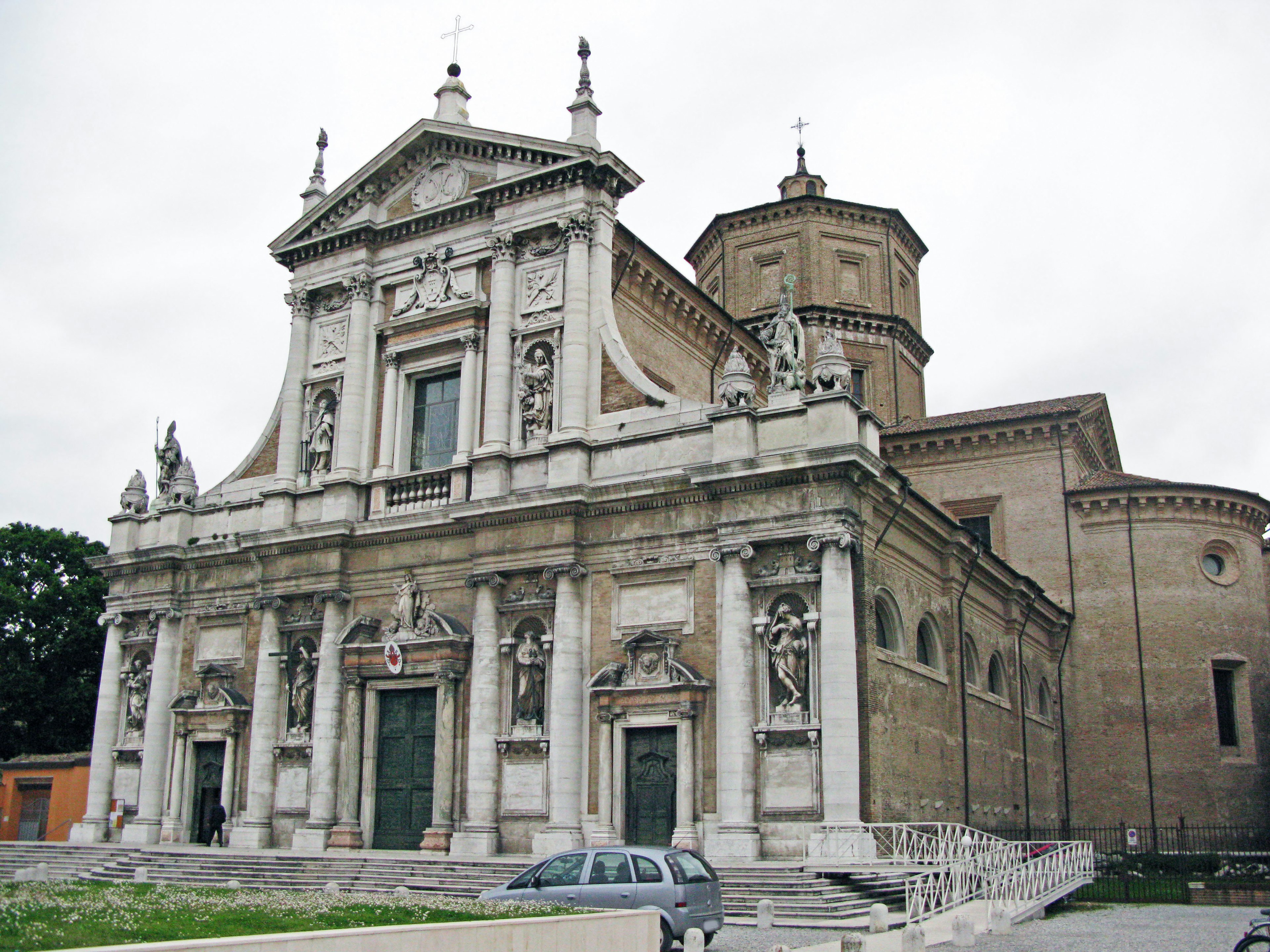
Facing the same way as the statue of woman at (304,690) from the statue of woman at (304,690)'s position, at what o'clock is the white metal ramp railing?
The white metal ramp railing is roughly at 9 o'clock from the statue of woman.

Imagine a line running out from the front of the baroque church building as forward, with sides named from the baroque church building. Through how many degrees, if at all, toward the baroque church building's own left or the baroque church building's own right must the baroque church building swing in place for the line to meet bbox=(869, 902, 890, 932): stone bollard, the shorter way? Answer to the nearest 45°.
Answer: approximately 90° to the baroque church building's own left

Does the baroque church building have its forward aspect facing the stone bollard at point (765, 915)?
no

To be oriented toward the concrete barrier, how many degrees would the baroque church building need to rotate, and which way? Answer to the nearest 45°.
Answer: approximately 45° to its left

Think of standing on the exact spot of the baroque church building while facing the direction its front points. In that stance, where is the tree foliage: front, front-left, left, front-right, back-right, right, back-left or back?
right

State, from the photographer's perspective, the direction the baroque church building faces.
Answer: facing the viewer and to the left of the viewer

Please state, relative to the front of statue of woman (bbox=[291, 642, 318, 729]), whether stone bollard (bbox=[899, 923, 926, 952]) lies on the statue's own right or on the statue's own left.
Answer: on the statue's own left

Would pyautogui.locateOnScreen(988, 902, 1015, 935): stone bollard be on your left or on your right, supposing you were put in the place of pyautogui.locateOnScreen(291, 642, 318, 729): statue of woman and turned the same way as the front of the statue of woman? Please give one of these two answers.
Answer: on your left

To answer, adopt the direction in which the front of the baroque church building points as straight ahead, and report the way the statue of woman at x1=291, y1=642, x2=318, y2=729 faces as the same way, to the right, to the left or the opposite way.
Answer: the same way

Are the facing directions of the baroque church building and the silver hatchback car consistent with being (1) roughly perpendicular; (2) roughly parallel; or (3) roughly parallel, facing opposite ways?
roughly perpendicular

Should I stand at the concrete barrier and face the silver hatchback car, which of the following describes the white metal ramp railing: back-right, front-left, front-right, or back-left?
front-right

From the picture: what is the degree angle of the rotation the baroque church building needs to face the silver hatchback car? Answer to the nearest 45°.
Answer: approximately 45° to its left

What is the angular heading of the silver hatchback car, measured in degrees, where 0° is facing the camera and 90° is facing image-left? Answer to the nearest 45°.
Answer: approximately 135°

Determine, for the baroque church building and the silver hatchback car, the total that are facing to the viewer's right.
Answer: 0

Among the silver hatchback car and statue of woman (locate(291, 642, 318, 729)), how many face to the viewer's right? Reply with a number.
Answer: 0

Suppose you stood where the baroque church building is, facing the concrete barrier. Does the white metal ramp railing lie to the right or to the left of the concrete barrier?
left

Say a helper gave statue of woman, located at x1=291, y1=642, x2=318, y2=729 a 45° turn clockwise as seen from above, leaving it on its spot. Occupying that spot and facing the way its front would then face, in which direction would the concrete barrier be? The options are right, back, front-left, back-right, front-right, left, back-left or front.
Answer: left
